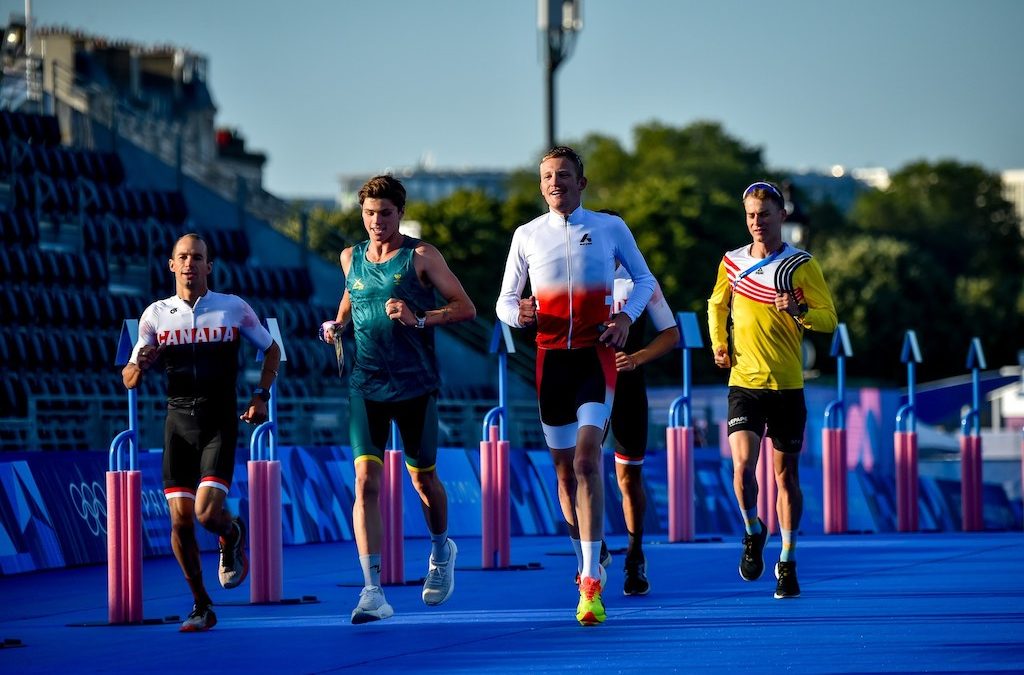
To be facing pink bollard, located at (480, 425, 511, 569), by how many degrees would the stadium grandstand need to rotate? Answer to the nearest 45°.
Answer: approximately 45° to its right

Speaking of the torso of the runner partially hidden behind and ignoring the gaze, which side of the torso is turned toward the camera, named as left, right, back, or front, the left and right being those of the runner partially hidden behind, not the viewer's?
front

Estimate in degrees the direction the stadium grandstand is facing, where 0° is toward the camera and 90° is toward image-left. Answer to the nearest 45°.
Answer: approximately 315°

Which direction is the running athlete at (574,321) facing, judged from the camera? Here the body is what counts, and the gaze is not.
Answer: toward the camera

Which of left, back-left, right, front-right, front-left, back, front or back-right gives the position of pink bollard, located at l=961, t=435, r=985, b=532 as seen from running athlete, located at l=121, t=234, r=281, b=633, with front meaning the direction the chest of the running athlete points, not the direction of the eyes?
back-left

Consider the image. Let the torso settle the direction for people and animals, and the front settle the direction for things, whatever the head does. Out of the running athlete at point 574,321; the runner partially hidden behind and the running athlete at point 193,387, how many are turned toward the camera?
3

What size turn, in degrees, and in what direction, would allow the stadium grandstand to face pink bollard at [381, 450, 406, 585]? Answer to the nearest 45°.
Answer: approximately 45° to its right

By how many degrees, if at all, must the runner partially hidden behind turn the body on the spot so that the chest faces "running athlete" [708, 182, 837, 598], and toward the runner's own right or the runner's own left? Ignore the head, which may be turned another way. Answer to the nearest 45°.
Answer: approximately 90° to the runner's own left

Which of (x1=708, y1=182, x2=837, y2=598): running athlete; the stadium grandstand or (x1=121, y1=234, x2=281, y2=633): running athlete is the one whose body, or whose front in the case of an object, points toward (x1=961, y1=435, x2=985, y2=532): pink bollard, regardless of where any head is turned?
the stadium grandstand

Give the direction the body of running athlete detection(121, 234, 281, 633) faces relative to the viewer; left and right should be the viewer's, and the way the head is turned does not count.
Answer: facing the viewer
